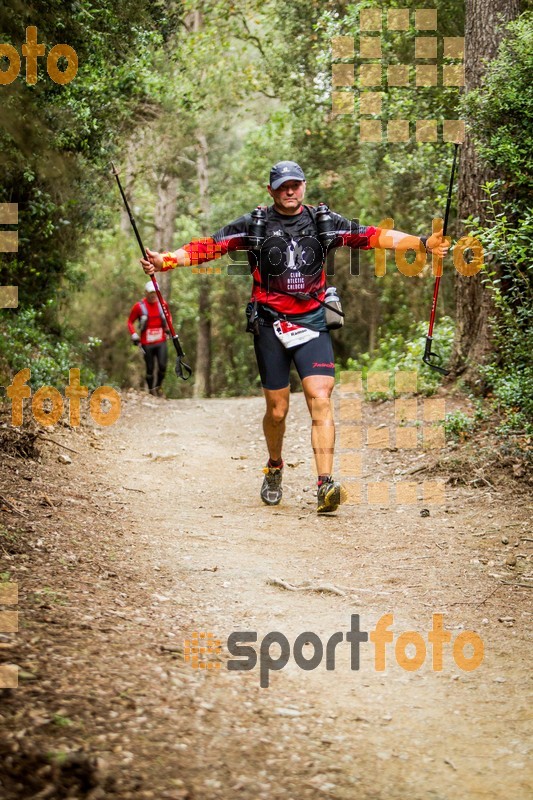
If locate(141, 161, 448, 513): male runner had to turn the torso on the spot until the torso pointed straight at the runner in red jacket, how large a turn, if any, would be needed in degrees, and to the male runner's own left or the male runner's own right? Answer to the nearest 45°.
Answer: approximately 180°

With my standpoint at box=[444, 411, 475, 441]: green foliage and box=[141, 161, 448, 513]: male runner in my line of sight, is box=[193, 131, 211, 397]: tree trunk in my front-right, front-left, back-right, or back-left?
back-right

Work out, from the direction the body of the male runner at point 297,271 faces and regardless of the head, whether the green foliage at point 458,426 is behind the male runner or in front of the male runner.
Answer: behind

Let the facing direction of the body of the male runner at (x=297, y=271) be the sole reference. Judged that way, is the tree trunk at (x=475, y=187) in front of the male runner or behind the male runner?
behind

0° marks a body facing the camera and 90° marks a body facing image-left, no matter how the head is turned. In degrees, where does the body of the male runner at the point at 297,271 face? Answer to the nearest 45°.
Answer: approximately 0°

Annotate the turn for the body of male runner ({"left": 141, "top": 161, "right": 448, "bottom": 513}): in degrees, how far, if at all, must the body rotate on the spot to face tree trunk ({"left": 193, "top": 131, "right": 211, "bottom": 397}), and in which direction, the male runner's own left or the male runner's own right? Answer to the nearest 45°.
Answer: approximately 180°
